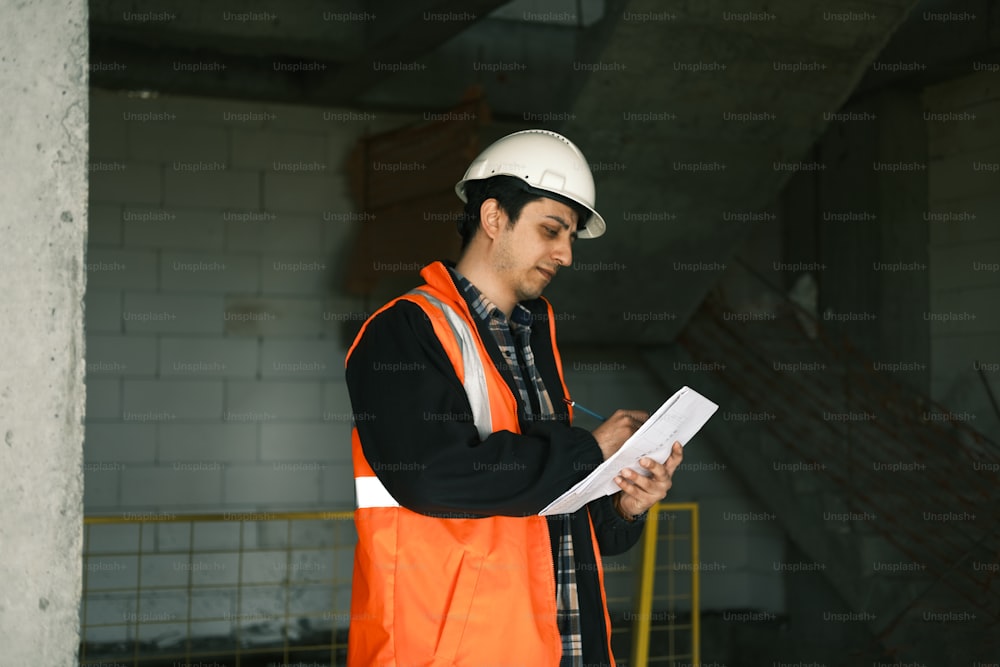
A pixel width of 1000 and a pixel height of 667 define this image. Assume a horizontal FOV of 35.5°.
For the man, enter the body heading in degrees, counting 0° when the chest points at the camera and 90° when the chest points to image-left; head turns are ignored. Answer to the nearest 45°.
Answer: approximately 315°

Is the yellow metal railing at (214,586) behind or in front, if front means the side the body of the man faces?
behind

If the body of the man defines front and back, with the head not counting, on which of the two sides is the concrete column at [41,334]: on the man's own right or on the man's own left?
on the man's own right
